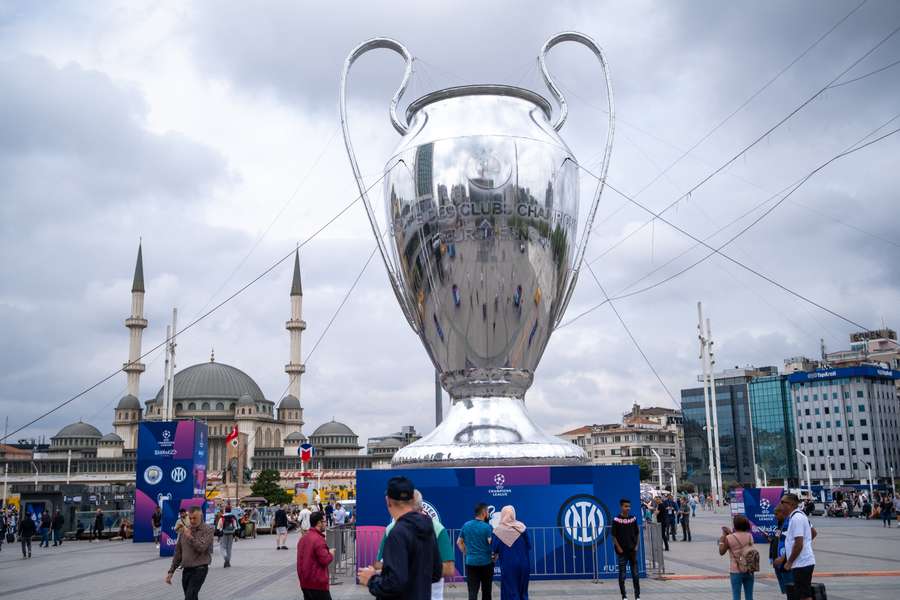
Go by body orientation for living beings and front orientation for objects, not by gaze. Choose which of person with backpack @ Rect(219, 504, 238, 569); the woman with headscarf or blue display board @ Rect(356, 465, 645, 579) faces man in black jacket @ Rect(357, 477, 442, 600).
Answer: the blue display board

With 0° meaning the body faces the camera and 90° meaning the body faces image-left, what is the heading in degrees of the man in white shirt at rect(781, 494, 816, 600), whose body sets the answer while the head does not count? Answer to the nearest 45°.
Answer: approximately 90°

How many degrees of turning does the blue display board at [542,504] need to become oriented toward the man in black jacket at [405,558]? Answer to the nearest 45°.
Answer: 0° — it already faces them

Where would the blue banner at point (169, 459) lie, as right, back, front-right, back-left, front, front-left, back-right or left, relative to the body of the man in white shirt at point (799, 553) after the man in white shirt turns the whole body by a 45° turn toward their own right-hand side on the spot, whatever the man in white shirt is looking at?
front

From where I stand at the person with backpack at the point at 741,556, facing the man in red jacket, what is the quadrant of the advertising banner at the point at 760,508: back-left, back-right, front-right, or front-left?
back-right

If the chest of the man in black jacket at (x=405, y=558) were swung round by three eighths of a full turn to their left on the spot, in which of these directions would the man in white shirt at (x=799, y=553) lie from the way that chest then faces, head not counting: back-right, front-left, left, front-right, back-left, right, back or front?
back-left
